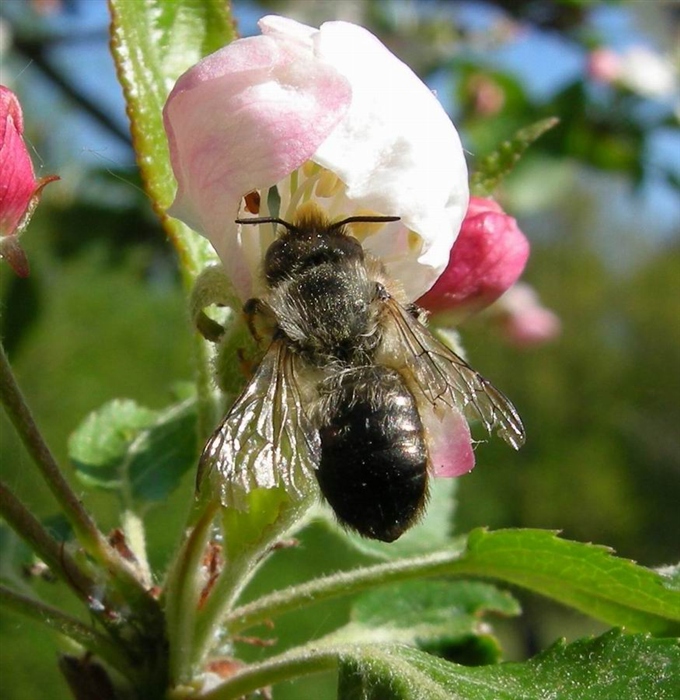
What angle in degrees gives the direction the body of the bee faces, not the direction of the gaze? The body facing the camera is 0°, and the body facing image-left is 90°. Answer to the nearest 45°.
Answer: approximately 180°

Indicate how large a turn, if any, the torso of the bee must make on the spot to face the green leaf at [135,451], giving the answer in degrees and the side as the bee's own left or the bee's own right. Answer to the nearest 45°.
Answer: approximately 45° to the bee's own left
